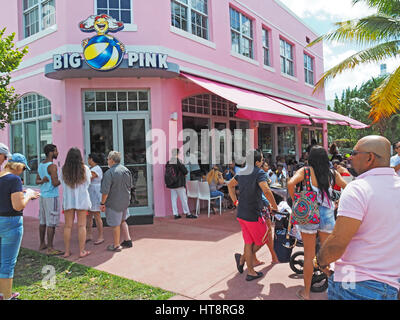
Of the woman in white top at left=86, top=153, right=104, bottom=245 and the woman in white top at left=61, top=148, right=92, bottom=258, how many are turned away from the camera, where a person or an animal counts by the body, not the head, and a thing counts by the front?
1

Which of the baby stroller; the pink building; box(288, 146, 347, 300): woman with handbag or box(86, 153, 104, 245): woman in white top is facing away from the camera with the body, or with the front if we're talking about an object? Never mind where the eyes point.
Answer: the woman with handbag

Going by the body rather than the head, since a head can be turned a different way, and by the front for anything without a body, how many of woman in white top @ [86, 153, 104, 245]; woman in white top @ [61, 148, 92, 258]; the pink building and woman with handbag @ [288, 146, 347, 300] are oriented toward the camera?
1

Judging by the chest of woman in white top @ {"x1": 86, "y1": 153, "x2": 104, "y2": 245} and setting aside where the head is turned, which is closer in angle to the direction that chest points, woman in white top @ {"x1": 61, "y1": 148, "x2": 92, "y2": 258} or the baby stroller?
the woman in white top

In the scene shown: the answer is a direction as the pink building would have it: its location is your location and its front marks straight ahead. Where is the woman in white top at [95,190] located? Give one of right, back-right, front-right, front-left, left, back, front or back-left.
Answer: front

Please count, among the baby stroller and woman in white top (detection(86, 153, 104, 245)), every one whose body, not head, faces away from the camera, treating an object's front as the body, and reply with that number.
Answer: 0

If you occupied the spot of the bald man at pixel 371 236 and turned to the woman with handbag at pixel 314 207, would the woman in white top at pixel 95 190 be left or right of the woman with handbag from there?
left

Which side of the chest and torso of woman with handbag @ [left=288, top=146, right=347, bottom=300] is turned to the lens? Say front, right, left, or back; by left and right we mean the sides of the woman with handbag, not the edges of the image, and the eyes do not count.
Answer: back

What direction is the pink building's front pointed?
toward the camera

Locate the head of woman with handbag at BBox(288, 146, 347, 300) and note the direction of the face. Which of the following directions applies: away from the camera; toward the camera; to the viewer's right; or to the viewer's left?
away from the camera

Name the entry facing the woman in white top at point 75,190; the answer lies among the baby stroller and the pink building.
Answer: the pink building

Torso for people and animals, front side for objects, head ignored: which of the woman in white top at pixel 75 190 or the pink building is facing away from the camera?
the woman in white top
